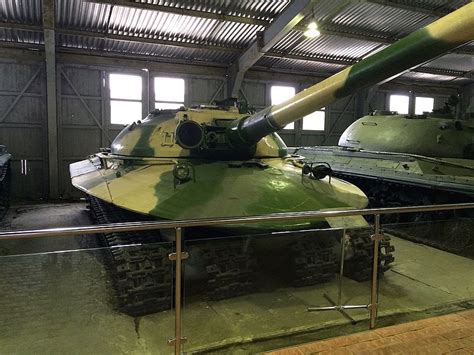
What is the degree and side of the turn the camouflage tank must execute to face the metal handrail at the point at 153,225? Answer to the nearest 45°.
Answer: approximately 45° to its right

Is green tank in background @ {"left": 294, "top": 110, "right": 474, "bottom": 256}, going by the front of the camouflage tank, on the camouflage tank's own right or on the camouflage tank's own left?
on the camouflage tank's own left

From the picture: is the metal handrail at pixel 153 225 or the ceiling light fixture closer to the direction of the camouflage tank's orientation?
the metal handrail

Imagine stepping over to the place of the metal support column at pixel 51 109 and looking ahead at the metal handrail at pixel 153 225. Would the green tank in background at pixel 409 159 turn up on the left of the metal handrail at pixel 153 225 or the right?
left

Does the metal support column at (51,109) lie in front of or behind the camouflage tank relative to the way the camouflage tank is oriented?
behind

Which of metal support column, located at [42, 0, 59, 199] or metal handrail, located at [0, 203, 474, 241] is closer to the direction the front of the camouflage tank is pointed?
the metal handrail
